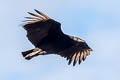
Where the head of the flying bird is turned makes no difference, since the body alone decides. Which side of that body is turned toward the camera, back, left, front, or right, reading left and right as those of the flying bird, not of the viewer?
right
